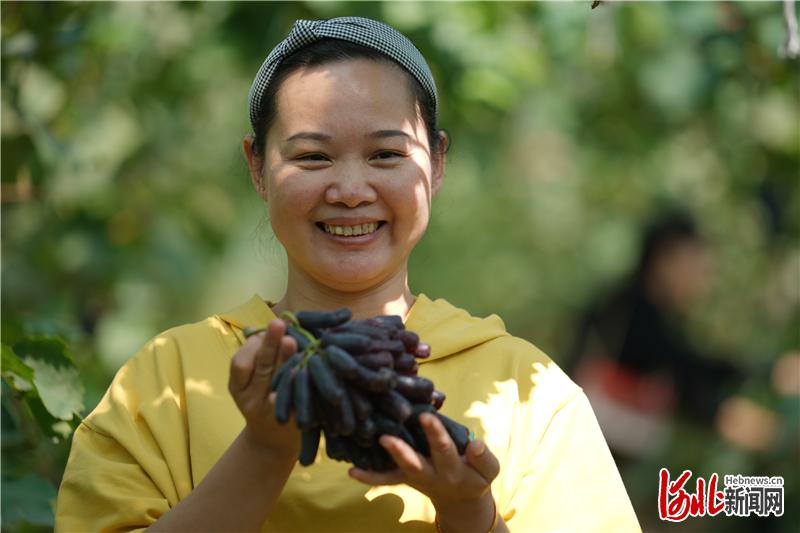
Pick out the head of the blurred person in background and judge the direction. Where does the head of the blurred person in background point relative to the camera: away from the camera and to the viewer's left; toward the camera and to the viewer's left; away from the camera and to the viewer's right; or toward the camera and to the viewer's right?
toward the camera and to the viewer's right

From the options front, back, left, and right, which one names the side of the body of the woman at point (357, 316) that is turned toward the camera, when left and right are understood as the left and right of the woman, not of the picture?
front

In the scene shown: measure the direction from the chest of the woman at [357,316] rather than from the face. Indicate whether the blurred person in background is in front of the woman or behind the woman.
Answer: behind

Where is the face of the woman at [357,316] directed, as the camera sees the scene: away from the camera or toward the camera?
toward the camera
